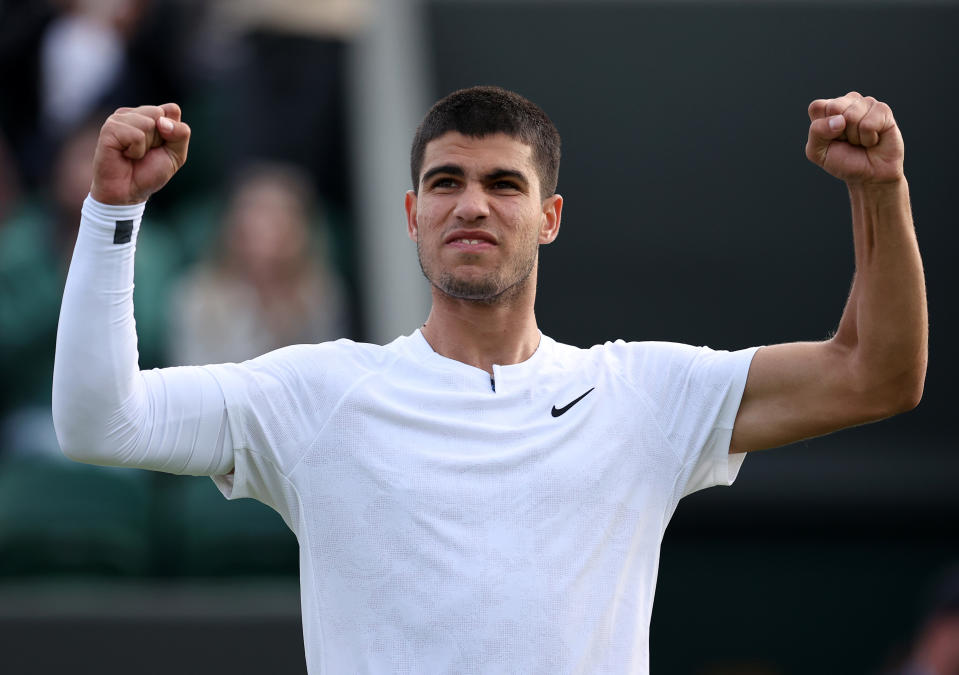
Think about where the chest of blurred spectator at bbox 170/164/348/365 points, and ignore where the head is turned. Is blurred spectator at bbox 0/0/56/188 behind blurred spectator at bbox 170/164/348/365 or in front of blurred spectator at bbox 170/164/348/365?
behind

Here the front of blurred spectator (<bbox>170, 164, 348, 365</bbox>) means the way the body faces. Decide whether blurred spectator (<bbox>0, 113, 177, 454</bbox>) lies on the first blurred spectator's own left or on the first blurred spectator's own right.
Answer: on the first blurred spectator's own right

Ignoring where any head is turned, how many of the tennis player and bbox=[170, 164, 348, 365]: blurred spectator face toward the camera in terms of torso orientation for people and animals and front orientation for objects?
2

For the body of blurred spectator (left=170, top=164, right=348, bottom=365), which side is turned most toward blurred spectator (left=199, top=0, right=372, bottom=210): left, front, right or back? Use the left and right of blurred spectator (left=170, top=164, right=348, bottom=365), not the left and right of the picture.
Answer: back

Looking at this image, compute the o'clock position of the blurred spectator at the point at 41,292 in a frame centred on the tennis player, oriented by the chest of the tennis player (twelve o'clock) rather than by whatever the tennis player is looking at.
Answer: The blurred spectator is roughly at 5 o'clock from the tennis player.

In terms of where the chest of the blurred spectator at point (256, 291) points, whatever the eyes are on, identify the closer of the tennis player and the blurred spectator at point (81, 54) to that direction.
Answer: the tennis player

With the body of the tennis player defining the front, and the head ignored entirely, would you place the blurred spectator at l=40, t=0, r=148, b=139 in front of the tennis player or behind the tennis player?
behind

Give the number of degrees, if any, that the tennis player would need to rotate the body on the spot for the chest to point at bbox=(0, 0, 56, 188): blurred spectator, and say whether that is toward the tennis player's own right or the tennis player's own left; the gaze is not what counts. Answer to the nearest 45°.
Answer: approximately 135° to the tennis player's own right

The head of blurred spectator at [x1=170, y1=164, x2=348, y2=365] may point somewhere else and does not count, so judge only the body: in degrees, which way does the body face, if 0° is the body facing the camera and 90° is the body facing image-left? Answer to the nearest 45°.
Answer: approximately 0°

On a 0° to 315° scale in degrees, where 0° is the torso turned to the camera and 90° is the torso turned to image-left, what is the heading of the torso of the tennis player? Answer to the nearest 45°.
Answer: approximately 0°

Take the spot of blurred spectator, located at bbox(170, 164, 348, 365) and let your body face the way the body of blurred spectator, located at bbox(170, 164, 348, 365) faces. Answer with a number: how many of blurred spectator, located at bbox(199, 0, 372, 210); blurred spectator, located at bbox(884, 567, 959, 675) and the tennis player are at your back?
1
